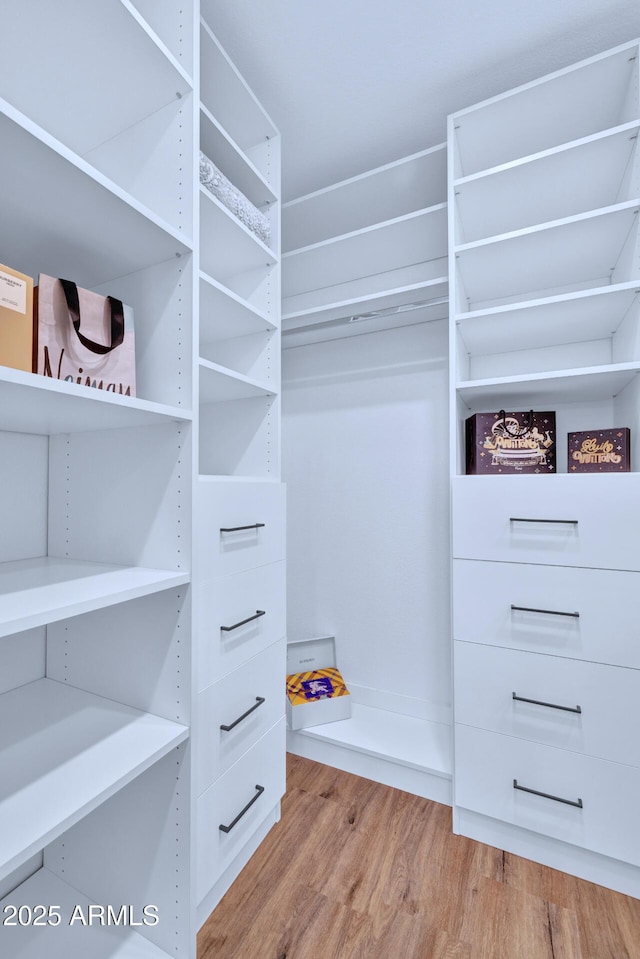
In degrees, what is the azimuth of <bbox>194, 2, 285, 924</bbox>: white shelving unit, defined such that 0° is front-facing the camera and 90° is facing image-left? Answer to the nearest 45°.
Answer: approximately 315°

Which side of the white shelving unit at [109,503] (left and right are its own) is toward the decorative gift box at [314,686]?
left

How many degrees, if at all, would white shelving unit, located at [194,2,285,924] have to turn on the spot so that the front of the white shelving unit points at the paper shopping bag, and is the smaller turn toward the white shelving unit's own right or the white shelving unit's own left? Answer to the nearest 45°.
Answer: approximately 90° to the white shelving unit's own right

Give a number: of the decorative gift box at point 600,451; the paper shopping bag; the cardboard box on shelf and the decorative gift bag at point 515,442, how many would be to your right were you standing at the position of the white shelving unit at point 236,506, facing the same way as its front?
2

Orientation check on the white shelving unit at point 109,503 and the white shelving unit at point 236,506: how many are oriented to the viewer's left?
0

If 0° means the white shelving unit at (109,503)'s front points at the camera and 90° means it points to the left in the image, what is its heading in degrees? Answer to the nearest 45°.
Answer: approximately 315°

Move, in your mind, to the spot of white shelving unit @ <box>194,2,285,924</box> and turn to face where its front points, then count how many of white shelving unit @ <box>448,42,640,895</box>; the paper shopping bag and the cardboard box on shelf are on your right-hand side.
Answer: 2

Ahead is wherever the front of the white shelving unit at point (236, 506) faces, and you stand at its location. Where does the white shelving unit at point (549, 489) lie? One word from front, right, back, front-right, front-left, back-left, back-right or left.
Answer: front-left

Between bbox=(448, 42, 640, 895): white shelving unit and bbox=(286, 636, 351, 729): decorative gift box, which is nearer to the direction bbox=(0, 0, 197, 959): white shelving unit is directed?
the white shelving unit

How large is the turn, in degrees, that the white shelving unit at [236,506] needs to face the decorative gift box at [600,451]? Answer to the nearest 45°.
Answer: approximately 45° to its left

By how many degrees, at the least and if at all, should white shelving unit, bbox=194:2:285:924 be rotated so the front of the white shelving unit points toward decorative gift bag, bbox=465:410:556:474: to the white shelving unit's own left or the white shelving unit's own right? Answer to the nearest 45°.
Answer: approximately 45° to the white shelving unit's own left

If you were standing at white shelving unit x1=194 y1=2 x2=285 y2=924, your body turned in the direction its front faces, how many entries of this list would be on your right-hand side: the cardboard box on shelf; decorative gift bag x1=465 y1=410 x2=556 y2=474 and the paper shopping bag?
2
